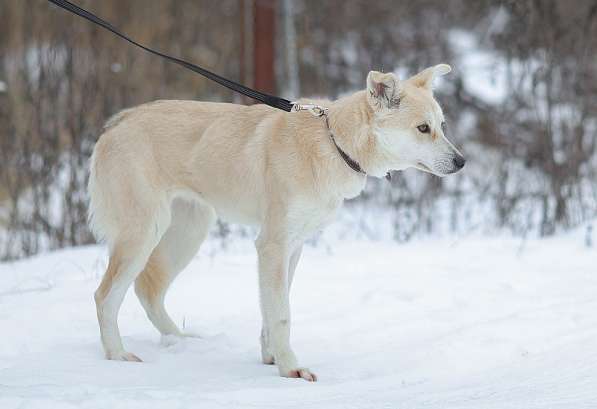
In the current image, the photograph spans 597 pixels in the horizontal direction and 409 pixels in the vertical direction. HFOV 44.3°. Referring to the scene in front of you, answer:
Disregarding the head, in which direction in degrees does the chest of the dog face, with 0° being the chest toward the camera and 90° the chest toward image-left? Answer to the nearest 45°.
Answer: approximately 270°
